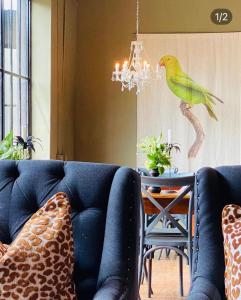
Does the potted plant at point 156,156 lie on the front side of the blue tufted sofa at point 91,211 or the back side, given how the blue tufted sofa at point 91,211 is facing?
on the back side

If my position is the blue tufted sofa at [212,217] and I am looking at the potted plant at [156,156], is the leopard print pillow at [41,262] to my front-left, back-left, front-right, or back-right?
back-left

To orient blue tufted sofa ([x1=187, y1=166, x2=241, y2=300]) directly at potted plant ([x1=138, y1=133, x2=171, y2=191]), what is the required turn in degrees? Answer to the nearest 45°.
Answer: approximately 180°

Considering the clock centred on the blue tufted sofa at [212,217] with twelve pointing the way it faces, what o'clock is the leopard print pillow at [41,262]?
The leopard print pillow is roughly at 2 o'clock from the blue tufted sofa.

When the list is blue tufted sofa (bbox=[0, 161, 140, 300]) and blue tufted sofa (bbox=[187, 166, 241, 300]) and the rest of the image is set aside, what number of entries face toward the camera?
2

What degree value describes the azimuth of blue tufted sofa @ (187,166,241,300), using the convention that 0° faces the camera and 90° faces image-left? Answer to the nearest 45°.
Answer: approximately 0°
